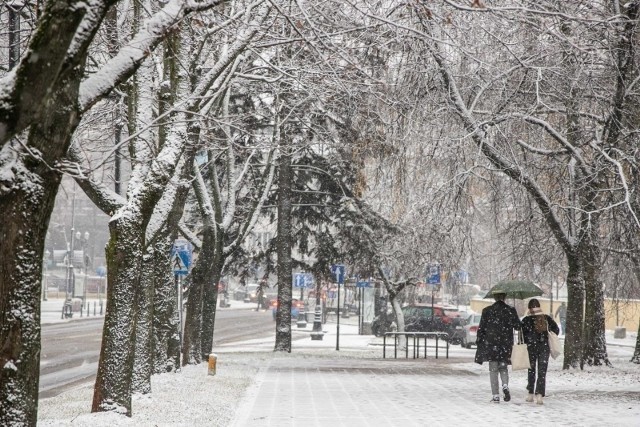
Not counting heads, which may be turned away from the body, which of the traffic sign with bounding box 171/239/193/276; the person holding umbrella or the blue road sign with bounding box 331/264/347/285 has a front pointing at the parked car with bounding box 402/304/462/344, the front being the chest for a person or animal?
the person holding umbrella

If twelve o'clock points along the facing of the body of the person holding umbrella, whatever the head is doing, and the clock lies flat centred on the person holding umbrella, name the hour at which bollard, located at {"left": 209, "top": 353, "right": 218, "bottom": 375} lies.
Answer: The bollard is roughly at 10 o'clock from the person holding umbrella.

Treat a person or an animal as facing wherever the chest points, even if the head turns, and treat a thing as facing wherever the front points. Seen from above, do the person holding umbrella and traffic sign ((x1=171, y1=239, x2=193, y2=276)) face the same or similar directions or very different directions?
very different directions

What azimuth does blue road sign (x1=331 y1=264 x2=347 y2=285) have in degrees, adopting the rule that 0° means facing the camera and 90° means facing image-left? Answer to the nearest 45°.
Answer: approximately 0°

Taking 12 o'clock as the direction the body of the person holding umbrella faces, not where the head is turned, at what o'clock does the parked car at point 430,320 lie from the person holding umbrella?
The parked car is roughly at 12 o'clock from the person holding umbrella.

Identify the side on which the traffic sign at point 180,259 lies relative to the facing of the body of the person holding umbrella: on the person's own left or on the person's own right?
on the person's own left

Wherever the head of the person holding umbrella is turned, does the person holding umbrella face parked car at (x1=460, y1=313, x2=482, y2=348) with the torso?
yes

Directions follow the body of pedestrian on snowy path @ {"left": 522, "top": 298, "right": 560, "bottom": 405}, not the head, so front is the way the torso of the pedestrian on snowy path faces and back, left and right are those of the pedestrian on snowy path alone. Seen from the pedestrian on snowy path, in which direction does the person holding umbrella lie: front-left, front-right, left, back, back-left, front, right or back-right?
left

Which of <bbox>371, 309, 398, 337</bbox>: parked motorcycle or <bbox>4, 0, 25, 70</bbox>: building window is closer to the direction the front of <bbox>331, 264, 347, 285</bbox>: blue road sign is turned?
the building window

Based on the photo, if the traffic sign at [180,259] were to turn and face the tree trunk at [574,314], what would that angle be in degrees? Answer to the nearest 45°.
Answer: approximately 90° to its left

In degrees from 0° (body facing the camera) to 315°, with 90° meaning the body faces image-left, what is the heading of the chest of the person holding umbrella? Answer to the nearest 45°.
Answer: approximately 180°

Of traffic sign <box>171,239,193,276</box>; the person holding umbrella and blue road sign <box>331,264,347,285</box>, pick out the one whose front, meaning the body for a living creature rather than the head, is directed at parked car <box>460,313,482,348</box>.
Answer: the person holding umbrella

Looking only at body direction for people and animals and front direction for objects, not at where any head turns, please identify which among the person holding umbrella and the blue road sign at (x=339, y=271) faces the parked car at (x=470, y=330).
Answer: the person holding umbrella

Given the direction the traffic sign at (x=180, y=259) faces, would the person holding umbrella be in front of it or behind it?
in front

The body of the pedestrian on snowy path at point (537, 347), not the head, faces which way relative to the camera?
away from the camera
